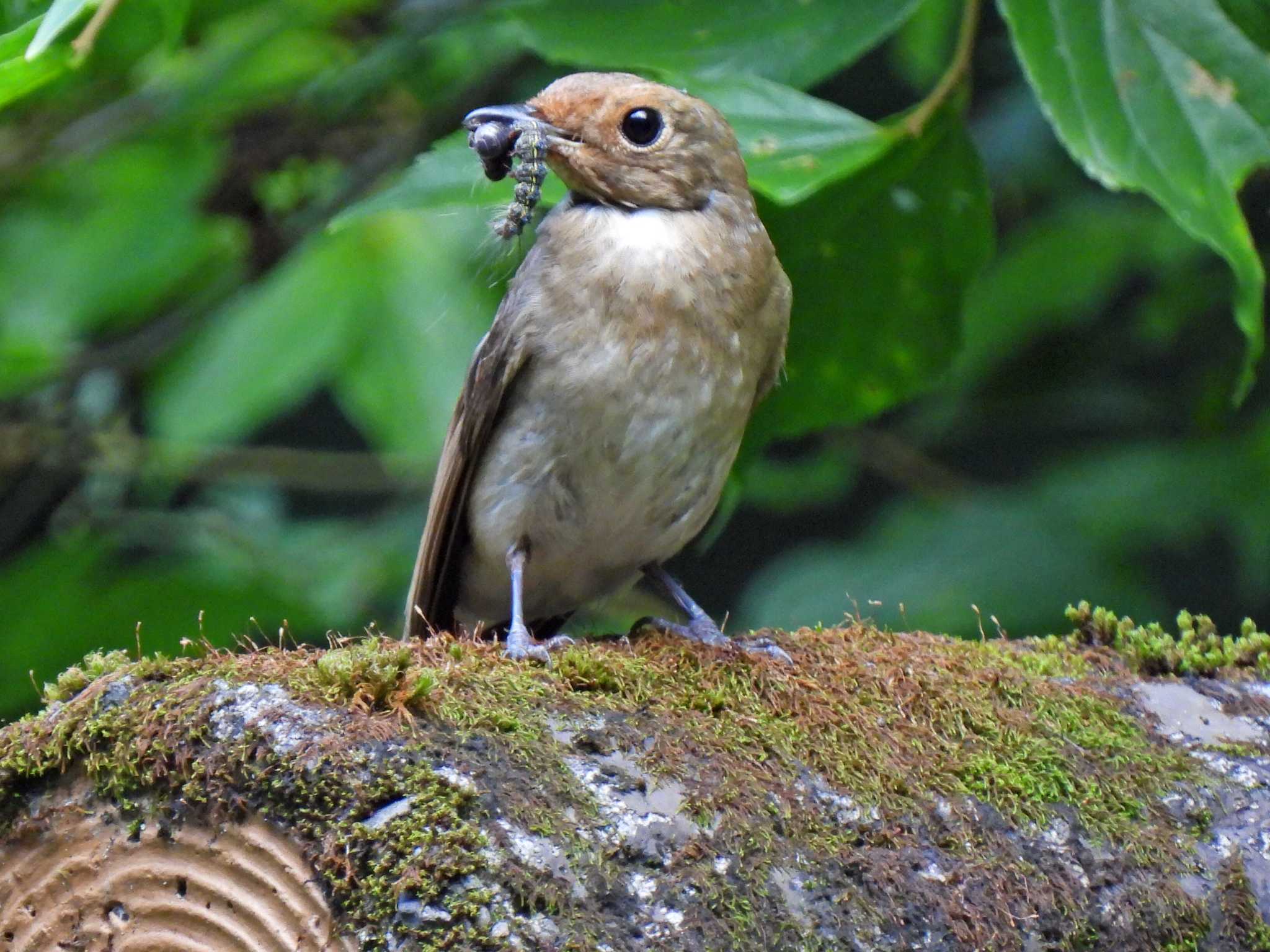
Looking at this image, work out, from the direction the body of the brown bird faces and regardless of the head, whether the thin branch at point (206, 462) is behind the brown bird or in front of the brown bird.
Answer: behind

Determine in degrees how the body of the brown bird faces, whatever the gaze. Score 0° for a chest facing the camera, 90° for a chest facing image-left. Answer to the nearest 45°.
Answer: approximately 315°

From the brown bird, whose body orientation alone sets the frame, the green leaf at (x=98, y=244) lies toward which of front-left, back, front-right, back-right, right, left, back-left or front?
back

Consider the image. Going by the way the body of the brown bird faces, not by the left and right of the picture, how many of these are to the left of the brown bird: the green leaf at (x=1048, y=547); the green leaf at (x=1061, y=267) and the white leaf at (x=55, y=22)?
2

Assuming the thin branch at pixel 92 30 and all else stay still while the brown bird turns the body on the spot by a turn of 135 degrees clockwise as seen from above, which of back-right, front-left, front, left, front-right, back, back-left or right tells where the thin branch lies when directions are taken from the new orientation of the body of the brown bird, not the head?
front

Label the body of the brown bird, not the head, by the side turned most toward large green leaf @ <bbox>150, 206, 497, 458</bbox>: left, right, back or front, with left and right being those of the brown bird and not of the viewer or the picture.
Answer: back

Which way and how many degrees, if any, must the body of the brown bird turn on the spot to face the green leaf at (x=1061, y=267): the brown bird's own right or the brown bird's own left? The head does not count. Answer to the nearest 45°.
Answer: approximately 90° to the brown bird's own left

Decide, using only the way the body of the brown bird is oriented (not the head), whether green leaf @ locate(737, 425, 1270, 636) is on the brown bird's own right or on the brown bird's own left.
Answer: on the brown bird's own left

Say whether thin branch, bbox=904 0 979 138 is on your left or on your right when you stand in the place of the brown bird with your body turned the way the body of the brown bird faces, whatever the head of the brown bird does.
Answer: on your left
